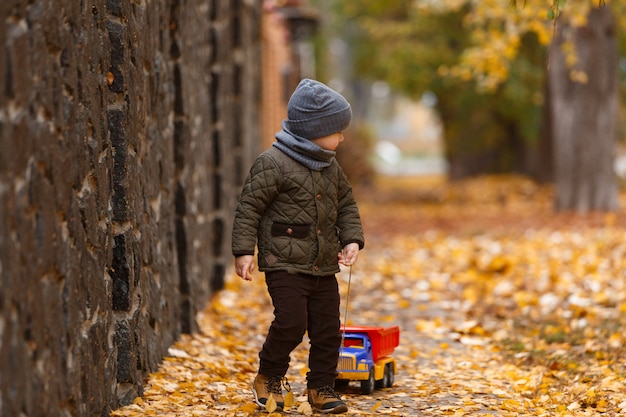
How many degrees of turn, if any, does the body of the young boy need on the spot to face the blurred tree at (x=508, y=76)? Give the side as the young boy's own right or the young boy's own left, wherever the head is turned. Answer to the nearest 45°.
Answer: approximately 135° to the young boy's own left

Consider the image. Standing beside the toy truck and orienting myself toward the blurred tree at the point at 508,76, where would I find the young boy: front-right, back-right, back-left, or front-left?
back-left

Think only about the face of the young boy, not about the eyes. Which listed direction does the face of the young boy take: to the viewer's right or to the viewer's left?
to the viewer's right

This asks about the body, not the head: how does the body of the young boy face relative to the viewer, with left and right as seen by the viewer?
facing the viewer and to the right of the viewer

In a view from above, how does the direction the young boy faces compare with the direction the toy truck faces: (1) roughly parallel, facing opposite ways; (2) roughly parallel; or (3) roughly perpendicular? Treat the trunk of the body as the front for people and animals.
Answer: roughly perpendicular

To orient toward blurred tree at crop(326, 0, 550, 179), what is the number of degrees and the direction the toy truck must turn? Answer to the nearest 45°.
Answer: approximately 135° to its right

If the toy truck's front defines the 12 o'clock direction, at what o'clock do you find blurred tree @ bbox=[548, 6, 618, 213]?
The blurred tree is roughly at 5 o'clock from the toy truck.

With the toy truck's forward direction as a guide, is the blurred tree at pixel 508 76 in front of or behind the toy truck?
behind

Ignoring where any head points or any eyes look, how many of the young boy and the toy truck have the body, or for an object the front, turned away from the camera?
0
